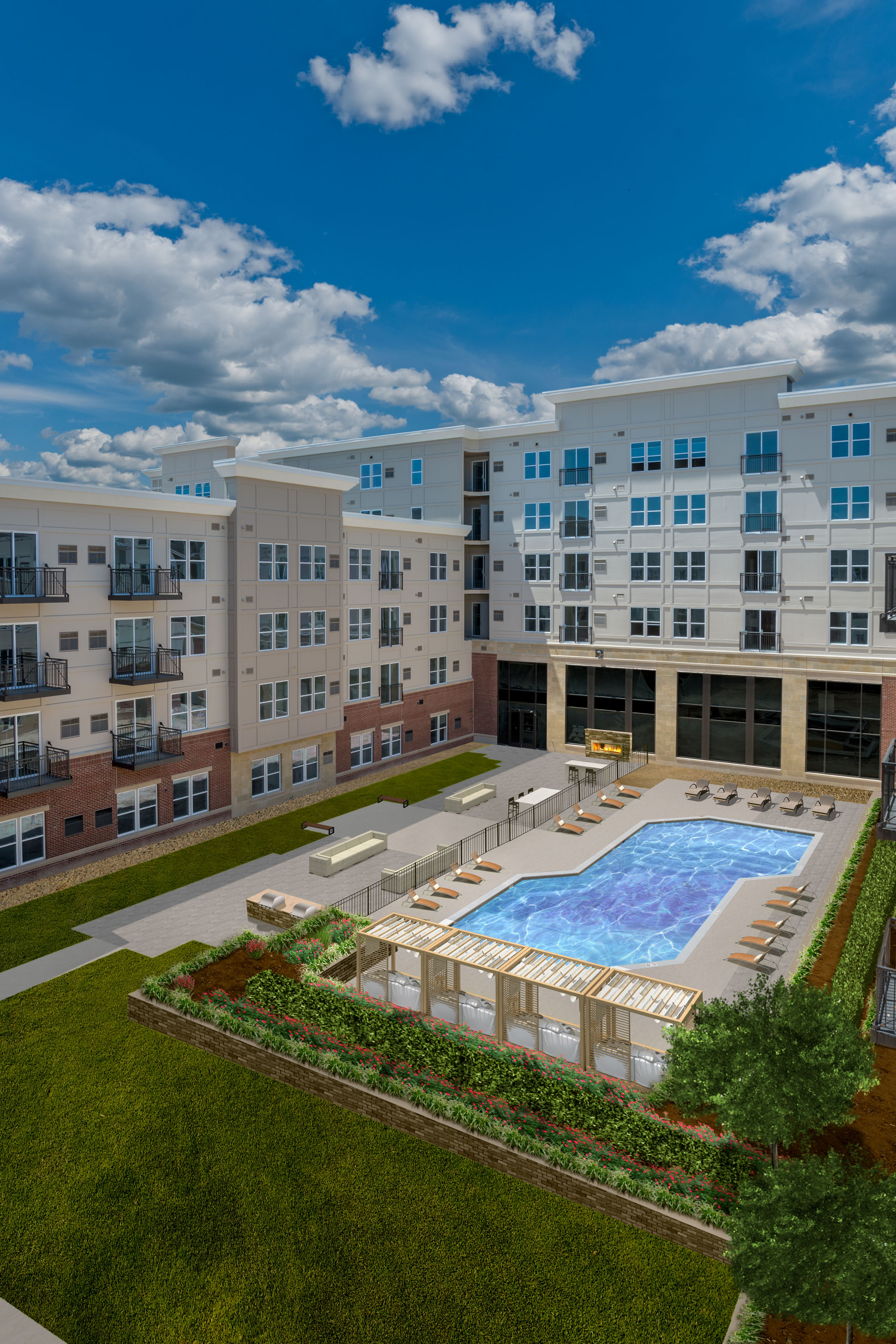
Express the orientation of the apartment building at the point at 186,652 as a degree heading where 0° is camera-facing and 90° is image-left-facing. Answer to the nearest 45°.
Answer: approximately 315°

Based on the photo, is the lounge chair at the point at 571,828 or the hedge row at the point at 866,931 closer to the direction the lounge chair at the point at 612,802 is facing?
the hedge row

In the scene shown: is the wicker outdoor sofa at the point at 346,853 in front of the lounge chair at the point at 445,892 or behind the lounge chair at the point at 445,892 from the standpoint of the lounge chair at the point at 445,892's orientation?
behind

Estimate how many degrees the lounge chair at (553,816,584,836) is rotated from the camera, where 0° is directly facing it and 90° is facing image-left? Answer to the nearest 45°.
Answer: approximately 315°

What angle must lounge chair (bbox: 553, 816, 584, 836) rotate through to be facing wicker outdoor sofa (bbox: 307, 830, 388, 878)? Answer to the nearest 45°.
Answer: approximately 90° to its right

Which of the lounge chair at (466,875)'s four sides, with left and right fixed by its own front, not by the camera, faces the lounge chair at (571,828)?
left

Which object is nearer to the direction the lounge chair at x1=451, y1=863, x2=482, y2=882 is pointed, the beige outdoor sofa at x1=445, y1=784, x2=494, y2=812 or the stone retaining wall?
the stone retaining wall

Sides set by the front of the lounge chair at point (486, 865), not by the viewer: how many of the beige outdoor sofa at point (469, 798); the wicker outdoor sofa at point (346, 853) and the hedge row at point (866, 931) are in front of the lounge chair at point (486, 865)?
1

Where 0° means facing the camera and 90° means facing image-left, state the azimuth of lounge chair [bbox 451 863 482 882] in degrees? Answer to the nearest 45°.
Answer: approximately 315°

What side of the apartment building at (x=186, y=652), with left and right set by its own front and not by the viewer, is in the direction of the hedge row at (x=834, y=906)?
front

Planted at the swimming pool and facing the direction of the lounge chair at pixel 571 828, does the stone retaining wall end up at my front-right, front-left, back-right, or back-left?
back-left

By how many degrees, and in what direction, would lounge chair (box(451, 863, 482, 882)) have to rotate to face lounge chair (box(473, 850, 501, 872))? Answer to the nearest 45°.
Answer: approximately 90° to its left

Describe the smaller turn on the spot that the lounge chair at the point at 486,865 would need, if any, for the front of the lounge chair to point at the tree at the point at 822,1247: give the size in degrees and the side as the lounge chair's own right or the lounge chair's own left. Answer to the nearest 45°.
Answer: approximately 45° to the lounge chair's own right
